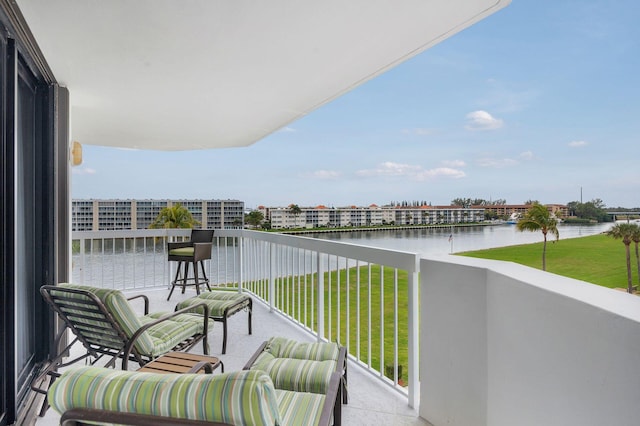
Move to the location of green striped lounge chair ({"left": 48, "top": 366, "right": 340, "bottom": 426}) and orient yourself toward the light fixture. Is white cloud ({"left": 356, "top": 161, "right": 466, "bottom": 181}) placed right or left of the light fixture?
right

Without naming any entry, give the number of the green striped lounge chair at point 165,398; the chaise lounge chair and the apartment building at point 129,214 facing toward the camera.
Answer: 1

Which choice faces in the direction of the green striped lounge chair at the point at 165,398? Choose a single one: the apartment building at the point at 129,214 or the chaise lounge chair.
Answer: the apartment building

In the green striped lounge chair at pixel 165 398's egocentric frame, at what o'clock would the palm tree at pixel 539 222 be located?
The palm tree is roughly at 1 o'clock from the green striped lounge chair.

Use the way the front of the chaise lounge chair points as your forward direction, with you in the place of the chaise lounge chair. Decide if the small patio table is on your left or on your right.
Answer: on your right

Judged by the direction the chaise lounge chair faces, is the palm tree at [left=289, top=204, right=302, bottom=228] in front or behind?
in front

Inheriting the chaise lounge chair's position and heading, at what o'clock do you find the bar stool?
The bar stool is roughly at 11 o'clock from the chaise lounge chair.

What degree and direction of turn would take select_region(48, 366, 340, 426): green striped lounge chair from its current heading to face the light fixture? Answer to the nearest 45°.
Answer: approximately 45° to its left

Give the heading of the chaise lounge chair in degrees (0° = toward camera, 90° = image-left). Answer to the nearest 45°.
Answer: approximately 225°
